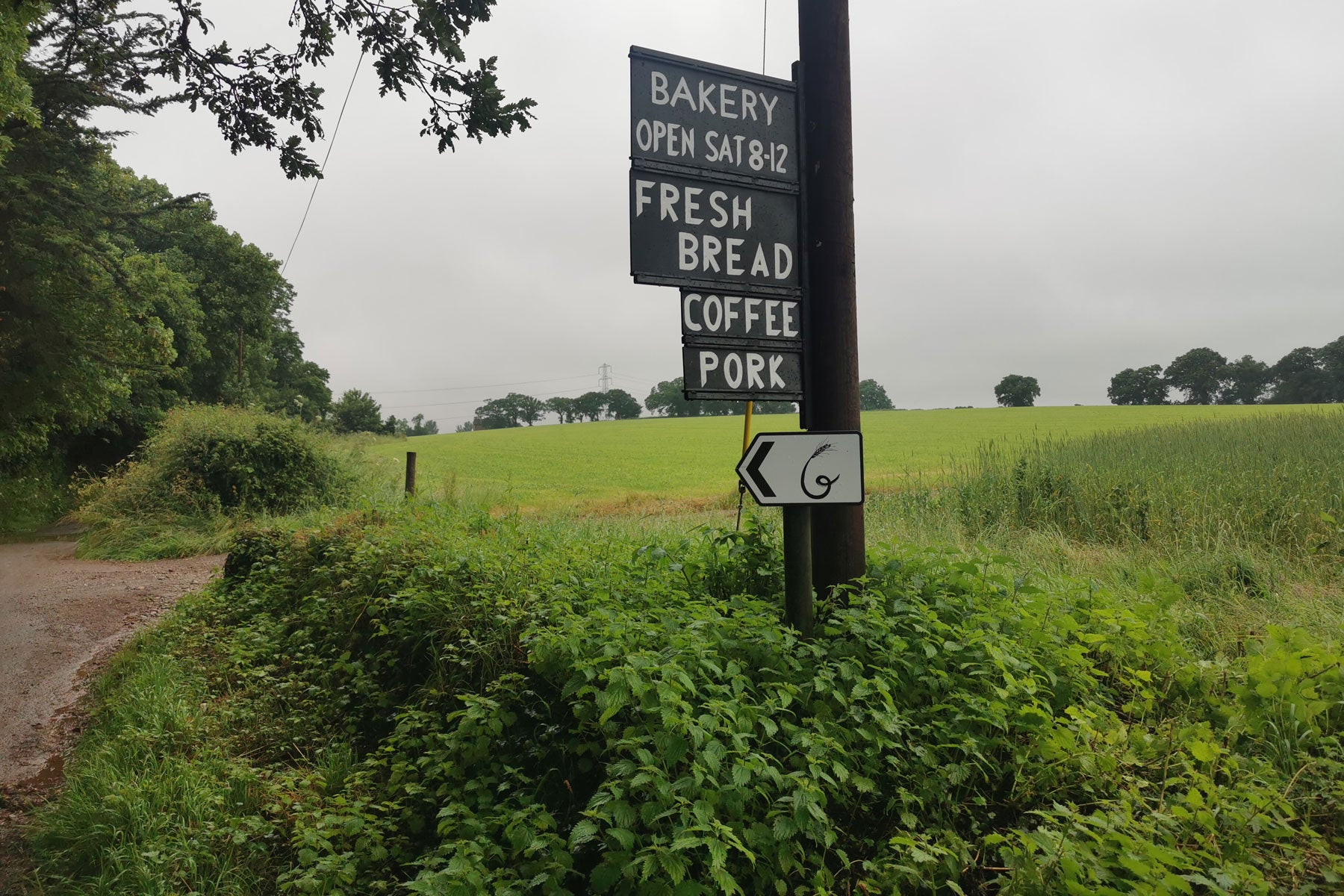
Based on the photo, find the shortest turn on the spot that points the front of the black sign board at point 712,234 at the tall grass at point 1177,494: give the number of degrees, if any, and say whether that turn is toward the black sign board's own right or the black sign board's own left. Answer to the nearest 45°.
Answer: approximately 90° to the black sign board's own left

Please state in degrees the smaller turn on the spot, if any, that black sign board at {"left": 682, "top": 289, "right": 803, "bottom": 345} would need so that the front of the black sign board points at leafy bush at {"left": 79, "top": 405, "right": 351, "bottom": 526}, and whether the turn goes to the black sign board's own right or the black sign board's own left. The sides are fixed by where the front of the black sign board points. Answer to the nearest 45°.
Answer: approximately 180°

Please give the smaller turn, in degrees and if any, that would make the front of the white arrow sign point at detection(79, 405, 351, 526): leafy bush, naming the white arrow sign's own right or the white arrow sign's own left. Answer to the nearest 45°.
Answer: approximately 135° to the white arrow sign's own right

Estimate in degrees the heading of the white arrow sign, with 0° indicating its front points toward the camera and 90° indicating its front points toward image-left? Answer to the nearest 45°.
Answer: approximately 0°

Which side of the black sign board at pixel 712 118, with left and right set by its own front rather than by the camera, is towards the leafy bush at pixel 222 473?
back

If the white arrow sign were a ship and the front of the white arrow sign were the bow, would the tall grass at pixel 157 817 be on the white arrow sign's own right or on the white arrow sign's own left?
on the white arrow sign's own right
